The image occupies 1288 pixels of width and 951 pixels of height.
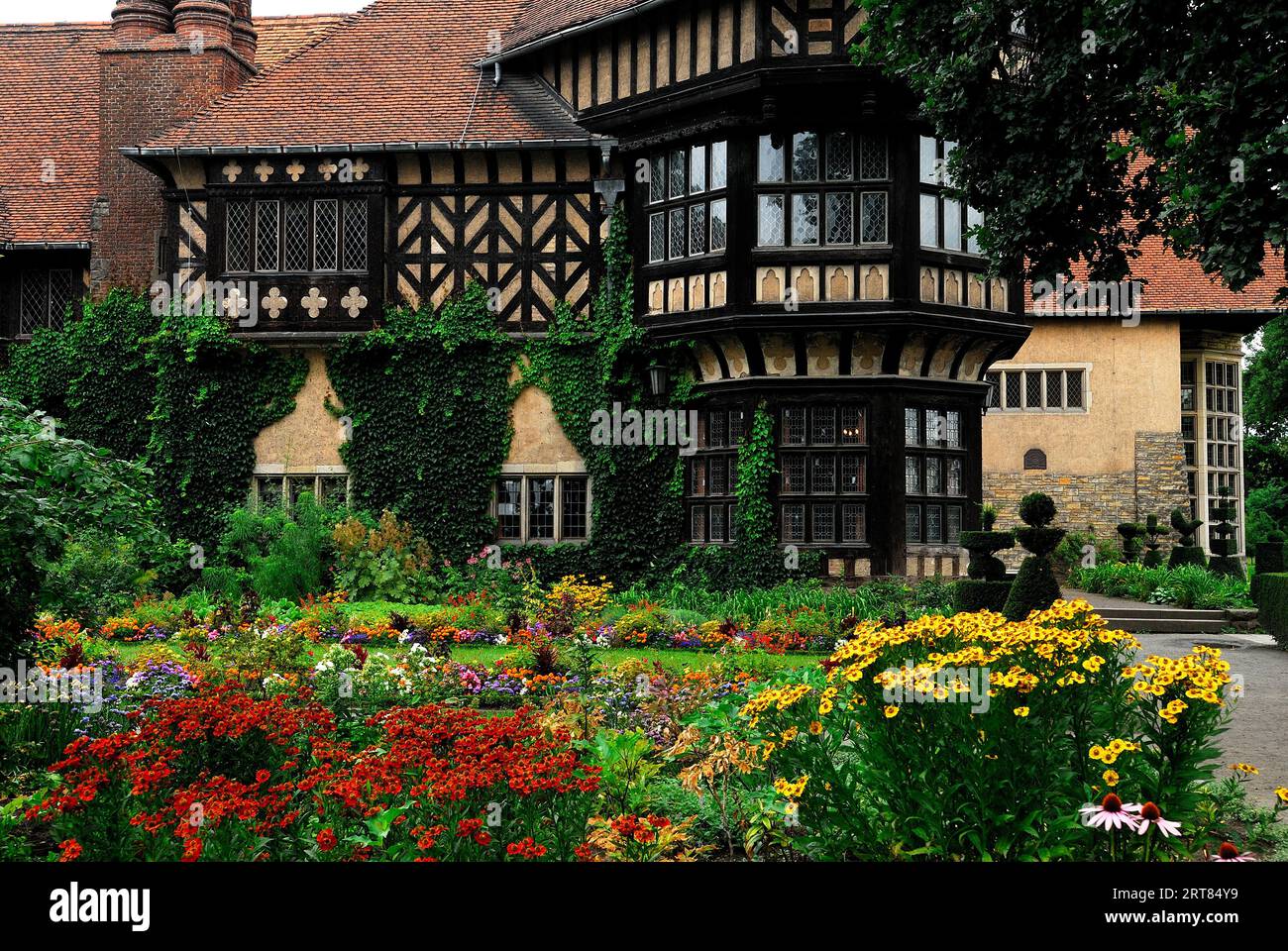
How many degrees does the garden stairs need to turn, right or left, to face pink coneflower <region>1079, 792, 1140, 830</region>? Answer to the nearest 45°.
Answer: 0° — it already faces it

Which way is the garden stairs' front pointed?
toward the camera

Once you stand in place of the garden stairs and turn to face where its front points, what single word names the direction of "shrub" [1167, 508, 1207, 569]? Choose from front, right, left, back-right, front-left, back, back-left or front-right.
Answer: back

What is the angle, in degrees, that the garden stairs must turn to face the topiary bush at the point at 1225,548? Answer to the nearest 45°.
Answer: approximately 180°

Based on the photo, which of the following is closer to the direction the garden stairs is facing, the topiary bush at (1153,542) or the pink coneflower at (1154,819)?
the pink coneflower

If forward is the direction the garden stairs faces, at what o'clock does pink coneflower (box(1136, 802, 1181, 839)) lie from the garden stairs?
The pink coneflower is roughly at 12 o'clock from the garden stairs.

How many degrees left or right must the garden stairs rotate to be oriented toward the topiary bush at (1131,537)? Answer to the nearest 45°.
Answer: approximately 180°

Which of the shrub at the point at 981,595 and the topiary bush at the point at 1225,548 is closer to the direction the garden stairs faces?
the shrub

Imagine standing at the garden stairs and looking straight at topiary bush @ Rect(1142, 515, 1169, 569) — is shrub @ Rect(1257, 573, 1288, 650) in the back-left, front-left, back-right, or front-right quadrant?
back-right
